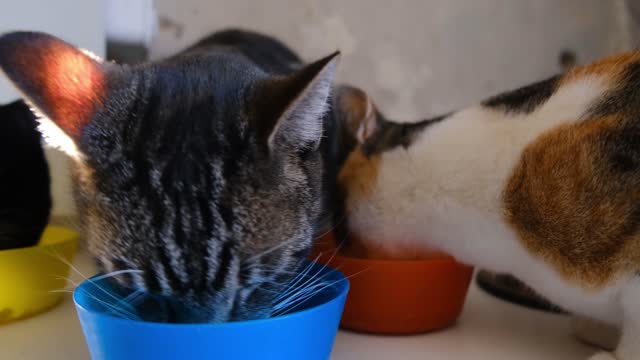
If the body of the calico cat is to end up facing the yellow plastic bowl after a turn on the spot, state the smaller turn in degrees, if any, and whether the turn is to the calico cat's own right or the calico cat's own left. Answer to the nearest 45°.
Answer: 0° — it already faces it

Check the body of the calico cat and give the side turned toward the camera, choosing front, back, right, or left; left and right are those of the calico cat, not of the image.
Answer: left

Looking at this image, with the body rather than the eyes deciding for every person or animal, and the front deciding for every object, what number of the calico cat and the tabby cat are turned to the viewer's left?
1

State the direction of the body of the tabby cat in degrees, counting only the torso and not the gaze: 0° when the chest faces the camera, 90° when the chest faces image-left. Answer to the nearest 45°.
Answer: approximately 0°
